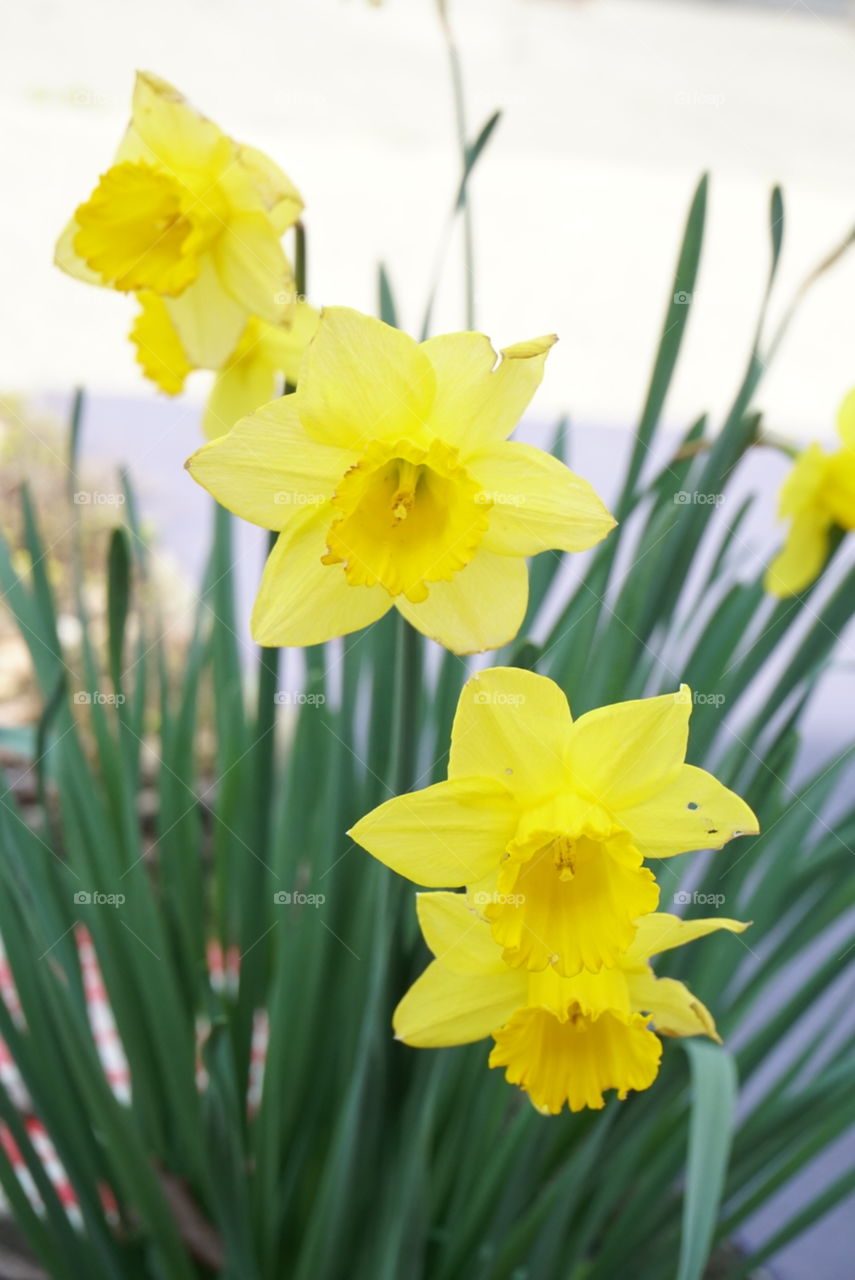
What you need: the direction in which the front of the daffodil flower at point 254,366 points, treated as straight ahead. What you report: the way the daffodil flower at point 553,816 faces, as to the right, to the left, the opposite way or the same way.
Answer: to the left

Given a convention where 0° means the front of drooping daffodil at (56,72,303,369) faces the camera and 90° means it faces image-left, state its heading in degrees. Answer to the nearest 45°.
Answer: approximately 45°

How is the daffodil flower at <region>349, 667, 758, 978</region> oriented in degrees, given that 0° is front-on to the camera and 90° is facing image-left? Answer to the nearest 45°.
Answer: approximately 0°

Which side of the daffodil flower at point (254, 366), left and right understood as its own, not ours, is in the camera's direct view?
left

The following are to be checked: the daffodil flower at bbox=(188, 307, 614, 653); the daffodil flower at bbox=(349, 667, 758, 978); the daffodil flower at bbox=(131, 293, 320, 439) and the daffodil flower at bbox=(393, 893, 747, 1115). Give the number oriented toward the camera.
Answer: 3

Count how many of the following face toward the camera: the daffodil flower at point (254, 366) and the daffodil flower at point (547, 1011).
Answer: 1

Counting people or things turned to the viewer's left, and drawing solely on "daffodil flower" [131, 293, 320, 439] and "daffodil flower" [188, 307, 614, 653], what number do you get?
1

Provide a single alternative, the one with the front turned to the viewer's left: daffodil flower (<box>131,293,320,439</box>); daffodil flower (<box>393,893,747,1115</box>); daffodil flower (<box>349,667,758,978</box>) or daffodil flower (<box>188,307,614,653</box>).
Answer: daffodil flower (<box>131,293,320,439</box>)

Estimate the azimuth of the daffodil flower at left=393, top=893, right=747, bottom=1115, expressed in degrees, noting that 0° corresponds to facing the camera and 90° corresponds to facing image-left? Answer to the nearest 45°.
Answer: approximately 0°
